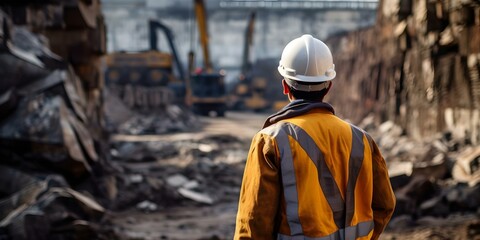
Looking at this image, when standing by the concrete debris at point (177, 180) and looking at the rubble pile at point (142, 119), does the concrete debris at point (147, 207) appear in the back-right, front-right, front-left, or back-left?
back-left

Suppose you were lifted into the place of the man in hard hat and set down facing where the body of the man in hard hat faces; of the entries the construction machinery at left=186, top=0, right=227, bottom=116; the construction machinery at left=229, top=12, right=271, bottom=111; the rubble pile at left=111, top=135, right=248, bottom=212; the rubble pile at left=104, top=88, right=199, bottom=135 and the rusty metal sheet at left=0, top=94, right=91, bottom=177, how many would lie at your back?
0

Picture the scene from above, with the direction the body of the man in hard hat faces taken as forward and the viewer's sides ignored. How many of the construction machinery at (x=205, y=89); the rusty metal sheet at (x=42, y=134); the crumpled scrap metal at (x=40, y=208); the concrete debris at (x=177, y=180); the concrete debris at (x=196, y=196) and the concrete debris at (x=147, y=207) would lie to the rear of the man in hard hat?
0

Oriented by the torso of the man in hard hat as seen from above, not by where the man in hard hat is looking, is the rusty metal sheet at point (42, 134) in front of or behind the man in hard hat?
in front

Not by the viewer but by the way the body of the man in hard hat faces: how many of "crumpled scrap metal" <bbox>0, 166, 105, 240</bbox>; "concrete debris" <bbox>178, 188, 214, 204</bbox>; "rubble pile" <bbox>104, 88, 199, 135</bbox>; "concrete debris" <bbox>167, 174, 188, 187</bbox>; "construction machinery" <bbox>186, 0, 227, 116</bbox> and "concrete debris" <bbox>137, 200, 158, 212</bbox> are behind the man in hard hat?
0

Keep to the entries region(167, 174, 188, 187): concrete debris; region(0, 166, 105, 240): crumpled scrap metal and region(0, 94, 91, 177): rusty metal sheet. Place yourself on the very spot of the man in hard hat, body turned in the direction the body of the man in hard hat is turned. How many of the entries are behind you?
0

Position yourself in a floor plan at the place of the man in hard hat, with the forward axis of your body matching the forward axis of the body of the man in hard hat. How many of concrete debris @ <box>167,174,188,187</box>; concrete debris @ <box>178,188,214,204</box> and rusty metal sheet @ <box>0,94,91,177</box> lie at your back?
0

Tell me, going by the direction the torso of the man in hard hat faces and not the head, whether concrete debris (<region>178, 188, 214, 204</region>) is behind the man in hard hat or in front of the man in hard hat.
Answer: in front

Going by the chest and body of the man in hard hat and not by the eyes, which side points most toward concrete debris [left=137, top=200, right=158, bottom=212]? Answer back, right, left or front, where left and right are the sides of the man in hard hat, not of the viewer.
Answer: front

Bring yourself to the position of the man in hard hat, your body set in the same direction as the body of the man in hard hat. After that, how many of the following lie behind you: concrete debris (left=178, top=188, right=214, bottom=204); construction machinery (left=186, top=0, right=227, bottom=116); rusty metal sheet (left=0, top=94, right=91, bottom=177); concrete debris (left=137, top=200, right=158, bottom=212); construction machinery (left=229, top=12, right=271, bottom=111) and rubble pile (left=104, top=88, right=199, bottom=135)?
0

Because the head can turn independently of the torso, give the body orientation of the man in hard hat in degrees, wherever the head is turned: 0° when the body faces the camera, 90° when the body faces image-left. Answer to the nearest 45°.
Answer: approximately 135°

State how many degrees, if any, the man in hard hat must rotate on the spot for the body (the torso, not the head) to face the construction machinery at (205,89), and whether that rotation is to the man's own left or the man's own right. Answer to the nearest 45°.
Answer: approximately 45° to the man's own right

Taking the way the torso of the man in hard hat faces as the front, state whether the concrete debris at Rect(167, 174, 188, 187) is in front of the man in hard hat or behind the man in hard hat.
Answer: in front

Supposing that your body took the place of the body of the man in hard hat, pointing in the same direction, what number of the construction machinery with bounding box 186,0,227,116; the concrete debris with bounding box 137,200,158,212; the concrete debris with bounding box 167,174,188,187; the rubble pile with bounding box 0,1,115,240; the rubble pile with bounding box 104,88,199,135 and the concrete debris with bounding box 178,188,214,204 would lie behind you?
0

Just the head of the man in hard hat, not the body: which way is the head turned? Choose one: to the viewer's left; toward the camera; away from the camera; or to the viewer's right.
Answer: away from the camera
